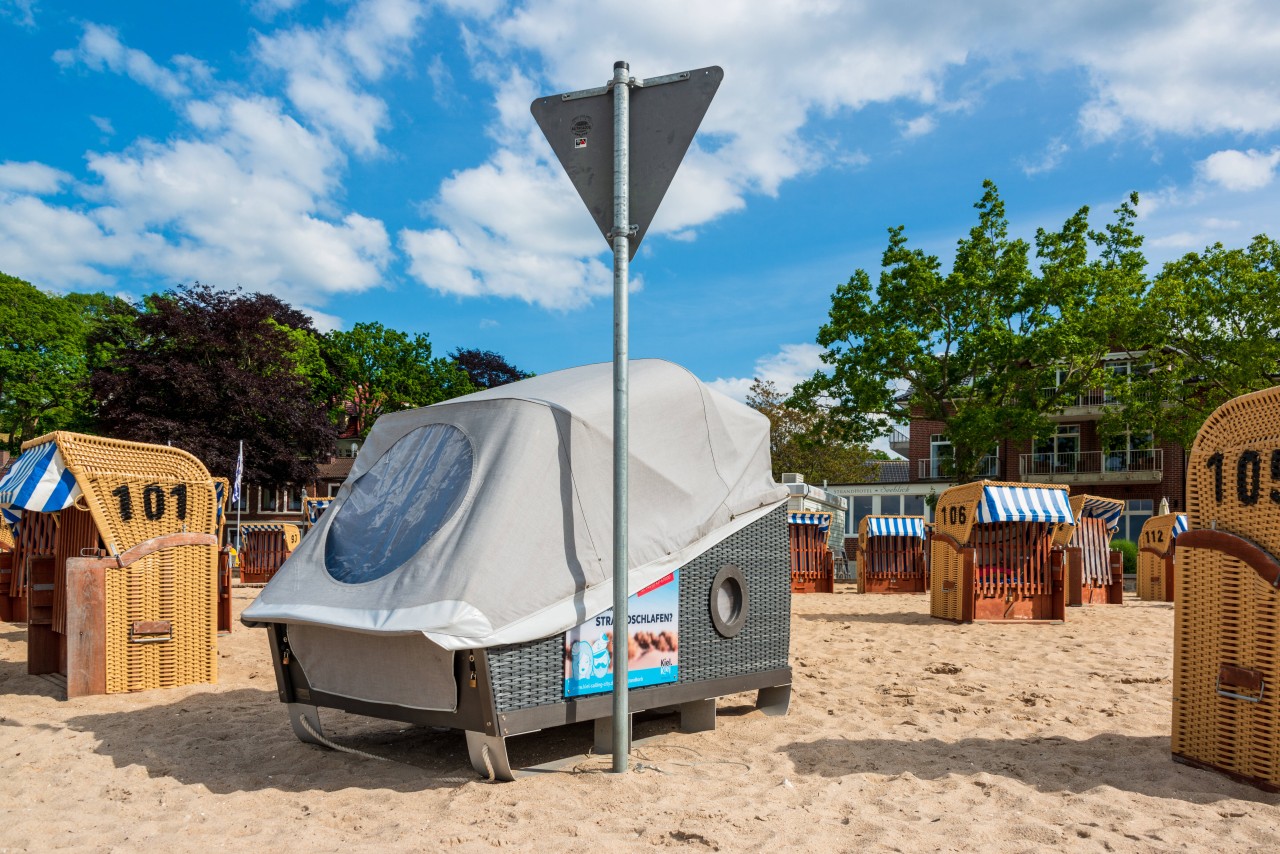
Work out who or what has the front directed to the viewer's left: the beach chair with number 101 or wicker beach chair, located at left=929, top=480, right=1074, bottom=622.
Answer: the beach chair with number 101

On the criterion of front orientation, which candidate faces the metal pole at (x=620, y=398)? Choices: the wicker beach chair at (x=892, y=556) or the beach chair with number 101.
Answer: the wicker beach chair

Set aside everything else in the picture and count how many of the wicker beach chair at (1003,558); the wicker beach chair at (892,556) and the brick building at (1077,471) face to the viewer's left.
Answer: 0

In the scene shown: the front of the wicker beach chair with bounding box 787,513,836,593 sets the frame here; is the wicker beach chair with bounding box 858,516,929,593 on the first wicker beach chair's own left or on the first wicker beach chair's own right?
on the first wicker beach chair's own left

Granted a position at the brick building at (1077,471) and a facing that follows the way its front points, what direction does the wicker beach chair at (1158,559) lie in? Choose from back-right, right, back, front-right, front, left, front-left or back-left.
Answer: front

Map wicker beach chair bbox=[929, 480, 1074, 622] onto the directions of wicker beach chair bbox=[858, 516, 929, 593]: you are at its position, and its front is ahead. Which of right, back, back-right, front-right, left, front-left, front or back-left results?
front

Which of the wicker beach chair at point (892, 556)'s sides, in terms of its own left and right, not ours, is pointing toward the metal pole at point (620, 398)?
front

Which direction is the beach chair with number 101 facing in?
to the viewer's left

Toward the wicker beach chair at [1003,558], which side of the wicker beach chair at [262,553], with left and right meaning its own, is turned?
left

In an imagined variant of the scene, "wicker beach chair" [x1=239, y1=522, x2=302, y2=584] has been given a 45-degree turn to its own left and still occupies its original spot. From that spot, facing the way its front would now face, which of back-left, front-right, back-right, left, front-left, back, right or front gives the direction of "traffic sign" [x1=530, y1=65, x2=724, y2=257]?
front

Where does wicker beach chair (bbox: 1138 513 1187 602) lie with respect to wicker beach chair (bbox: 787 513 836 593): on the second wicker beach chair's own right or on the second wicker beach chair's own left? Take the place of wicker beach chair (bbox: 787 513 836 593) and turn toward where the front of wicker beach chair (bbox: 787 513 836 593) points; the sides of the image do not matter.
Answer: on the second wicker beach chair's own left

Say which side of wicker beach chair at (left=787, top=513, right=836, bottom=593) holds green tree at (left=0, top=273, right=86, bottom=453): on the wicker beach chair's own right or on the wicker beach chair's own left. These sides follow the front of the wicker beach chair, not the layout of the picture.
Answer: on the wicker beach chair's own right

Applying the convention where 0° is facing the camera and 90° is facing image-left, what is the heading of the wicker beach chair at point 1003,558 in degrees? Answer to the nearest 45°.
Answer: approximately 315°

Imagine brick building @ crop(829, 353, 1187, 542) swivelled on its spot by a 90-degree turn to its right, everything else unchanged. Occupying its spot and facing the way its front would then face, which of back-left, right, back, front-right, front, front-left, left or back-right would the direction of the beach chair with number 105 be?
left

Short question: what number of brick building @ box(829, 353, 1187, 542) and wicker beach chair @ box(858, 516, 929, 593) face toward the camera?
2

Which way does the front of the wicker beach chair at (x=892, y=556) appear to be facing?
toward the camera
